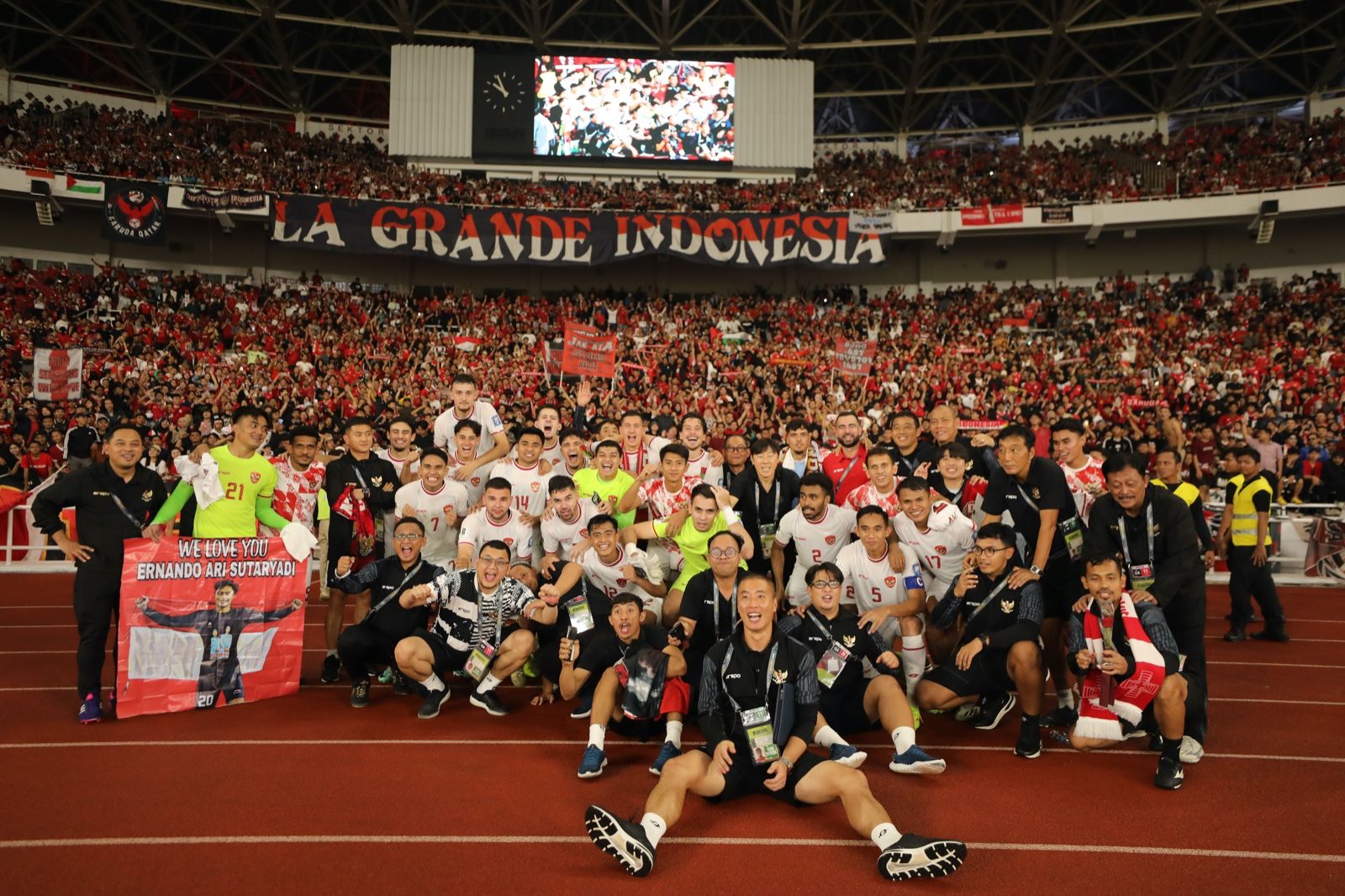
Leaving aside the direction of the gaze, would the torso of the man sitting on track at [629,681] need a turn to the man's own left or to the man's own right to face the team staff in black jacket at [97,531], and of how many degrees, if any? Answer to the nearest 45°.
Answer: approximately 90° to the man's own right

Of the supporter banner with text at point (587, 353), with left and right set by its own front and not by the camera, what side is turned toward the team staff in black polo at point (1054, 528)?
front

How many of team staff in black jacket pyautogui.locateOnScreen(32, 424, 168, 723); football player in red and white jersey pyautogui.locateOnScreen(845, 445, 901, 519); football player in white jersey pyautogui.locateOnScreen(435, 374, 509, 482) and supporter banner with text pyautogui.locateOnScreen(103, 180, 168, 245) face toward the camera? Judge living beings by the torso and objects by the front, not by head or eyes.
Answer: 4

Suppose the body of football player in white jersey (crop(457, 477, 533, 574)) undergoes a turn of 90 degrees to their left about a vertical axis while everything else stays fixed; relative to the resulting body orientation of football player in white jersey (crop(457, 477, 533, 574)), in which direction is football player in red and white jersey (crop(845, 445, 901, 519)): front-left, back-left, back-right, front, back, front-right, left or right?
front

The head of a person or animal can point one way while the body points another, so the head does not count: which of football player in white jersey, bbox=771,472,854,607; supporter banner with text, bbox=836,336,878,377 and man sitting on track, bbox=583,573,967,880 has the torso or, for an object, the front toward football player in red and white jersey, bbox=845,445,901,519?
the supporter banner with text

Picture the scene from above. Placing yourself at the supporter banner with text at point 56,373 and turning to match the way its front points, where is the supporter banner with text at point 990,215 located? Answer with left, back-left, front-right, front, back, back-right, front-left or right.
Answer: left

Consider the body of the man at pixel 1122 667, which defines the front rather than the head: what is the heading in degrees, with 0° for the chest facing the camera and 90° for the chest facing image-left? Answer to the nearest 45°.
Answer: approximately 0°

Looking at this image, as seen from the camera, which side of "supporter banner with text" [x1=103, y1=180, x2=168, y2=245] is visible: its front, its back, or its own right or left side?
front

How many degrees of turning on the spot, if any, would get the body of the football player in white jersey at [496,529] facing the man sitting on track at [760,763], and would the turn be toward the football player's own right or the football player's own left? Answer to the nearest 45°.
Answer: approximately 45° to the football player's own left

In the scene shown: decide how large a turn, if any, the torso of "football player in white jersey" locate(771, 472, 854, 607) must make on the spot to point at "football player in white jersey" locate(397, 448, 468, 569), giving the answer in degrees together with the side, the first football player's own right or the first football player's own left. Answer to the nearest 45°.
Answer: approximately 90° to the first football player's own right

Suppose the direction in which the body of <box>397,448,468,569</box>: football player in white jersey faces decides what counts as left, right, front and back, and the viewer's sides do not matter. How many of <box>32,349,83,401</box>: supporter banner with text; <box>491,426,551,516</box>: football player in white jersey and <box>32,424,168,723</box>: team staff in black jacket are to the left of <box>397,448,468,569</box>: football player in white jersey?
1

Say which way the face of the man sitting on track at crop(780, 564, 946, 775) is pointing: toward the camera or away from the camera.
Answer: toward the camera

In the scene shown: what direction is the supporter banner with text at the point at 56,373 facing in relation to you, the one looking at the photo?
facing the viewer

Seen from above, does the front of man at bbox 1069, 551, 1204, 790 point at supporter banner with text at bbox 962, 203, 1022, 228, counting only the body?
no

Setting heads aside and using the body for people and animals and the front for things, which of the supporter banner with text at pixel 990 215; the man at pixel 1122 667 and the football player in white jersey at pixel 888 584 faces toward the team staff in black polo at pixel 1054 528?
the supporter banner with text

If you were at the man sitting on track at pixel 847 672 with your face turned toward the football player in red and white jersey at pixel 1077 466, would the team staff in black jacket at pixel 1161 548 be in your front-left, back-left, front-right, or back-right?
front-right

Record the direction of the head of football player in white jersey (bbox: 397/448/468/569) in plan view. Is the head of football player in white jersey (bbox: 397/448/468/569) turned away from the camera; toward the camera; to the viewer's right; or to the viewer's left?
toward the camera

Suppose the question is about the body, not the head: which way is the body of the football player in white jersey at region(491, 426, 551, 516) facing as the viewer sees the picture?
toward the camera

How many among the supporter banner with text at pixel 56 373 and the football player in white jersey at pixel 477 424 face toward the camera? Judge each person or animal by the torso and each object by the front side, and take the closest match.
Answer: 2

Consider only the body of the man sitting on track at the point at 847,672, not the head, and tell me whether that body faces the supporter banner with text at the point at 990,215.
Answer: no

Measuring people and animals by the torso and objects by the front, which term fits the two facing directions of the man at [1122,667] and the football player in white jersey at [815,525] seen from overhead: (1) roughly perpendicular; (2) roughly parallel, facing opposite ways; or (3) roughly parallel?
roughly parallel

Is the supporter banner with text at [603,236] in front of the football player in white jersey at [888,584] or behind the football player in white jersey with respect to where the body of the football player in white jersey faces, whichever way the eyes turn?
behind

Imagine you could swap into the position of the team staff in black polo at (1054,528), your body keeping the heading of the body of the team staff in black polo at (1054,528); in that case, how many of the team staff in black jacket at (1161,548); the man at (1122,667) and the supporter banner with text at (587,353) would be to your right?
1

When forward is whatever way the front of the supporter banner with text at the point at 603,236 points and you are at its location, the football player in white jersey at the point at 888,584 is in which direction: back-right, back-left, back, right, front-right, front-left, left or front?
front
